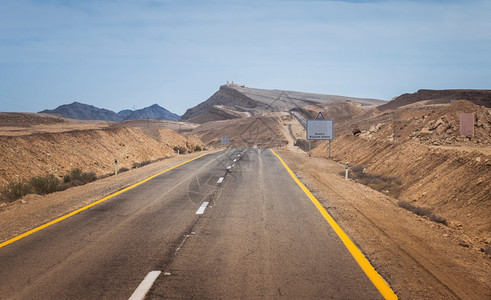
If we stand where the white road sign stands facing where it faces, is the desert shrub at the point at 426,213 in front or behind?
in front

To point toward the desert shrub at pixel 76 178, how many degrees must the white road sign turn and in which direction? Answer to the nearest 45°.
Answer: approximately 45° to its right

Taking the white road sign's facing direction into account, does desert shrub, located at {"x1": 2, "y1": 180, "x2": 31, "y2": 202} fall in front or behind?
in front

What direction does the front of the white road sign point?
toward the camera

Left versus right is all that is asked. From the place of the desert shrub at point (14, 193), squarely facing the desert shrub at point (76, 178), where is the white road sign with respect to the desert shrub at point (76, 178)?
right

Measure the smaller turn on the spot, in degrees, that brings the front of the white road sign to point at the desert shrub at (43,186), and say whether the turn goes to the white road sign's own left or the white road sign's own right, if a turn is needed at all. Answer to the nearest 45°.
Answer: approximately 45° to the white road sign's own right
